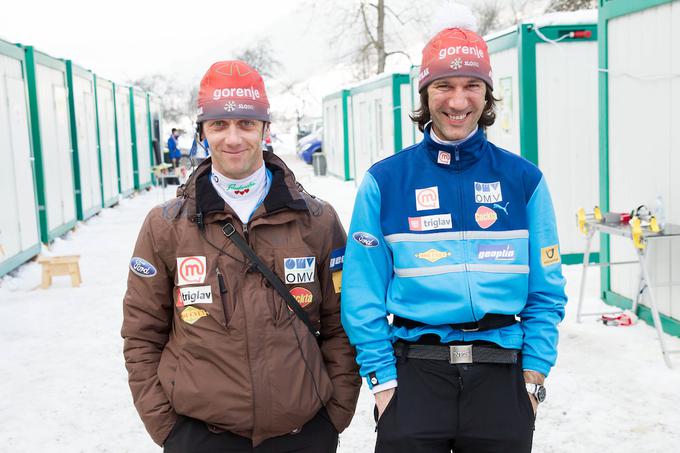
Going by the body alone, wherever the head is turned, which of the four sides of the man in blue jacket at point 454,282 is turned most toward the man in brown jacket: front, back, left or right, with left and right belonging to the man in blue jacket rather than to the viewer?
right

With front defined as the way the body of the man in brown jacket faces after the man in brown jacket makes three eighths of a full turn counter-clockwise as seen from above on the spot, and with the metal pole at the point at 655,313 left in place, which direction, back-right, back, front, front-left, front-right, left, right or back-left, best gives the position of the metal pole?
front

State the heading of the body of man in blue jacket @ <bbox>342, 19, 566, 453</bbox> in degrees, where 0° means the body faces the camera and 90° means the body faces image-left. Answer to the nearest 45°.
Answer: approximately 0°

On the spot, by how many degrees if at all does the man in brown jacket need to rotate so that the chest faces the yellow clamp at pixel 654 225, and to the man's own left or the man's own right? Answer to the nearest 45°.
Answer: approximately 135° to the man's own left

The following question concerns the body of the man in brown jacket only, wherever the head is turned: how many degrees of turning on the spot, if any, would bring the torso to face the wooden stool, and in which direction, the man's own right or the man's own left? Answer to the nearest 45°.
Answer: approximately 180°

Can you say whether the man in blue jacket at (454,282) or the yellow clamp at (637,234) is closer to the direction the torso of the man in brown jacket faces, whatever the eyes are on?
the man in blue jacket

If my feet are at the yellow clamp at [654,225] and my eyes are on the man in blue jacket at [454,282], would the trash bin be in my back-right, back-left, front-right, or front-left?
back-right

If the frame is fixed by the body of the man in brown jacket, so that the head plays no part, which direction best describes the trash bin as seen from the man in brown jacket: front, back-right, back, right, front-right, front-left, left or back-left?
back

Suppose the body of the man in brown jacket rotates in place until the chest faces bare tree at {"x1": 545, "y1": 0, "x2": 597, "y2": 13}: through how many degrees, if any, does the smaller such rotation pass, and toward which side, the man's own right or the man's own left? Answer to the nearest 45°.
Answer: approximately 135° to the man's own left

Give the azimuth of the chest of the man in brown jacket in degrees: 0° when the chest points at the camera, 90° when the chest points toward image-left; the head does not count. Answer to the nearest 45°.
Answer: approximately 0°
